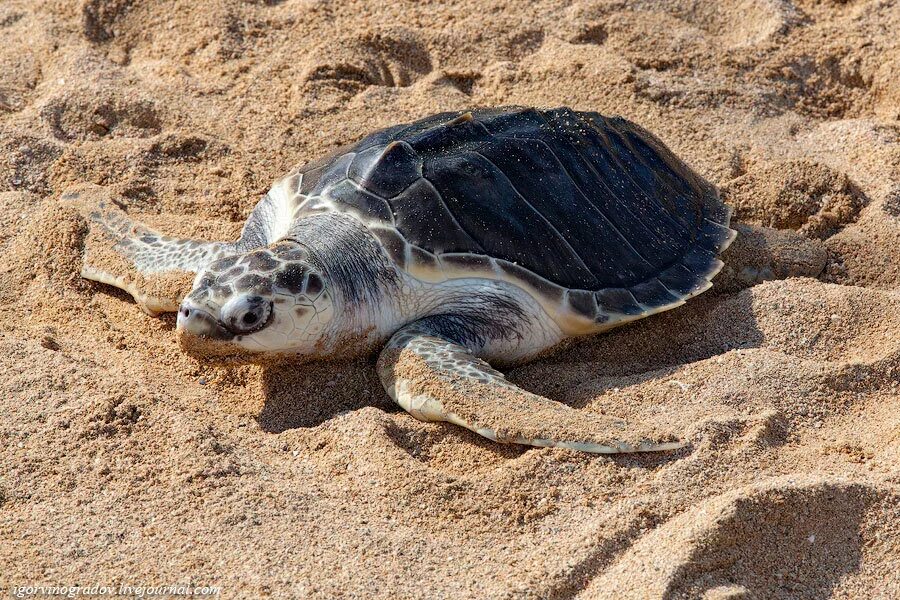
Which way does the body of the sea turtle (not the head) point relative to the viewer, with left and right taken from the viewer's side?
facing the viewer and to the left of the viewer
